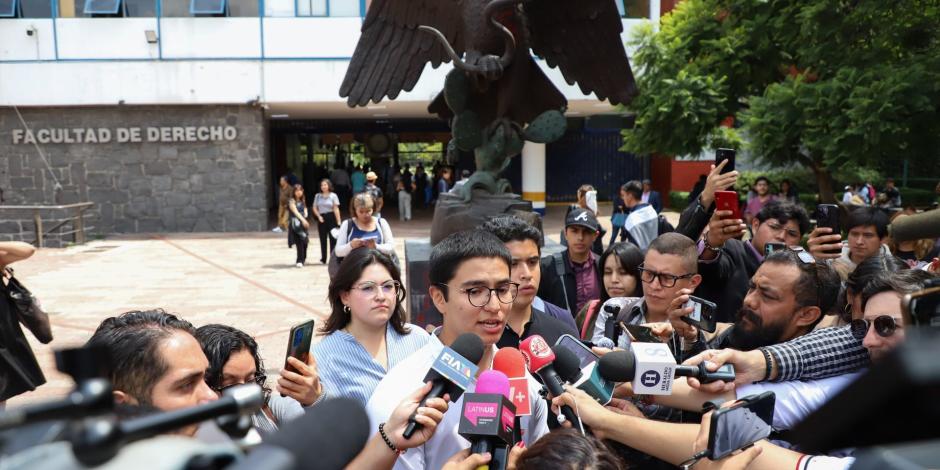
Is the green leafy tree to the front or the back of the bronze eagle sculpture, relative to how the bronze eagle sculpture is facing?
to the back

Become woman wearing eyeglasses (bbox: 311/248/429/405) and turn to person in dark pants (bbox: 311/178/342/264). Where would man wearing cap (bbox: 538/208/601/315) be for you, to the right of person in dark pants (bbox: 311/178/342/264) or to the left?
right

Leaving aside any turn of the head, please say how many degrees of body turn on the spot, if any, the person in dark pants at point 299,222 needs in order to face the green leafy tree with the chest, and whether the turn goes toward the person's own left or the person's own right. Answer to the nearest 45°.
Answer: approximately 45° to the person's own left

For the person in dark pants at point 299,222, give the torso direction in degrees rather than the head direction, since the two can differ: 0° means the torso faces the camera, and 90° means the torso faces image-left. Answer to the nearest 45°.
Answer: approximately 0°

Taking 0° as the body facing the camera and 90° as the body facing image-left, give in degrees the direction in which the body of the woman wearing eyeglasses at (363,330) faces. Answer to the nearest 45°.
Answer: approximately 315°

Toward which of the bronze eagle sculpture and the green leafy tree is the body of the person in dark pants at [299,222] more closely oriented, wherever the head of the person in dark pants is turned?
the bronze eagle sculpture

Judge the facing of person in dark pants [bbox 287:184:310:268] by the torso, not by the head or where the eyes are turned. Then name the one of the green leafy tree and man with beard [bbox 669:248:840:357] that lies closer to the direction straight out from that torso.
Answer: the man with beard

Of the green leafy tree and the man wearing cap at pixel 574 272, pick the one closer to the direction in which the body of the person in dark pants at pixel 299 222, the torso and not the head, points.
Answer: the man wearing cap

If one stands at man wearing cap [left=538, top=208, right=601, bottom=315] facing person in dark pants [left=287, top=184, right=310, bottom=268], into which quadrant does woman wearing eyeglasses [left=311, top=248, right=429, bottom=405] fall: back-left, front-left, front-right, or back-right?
back-left
